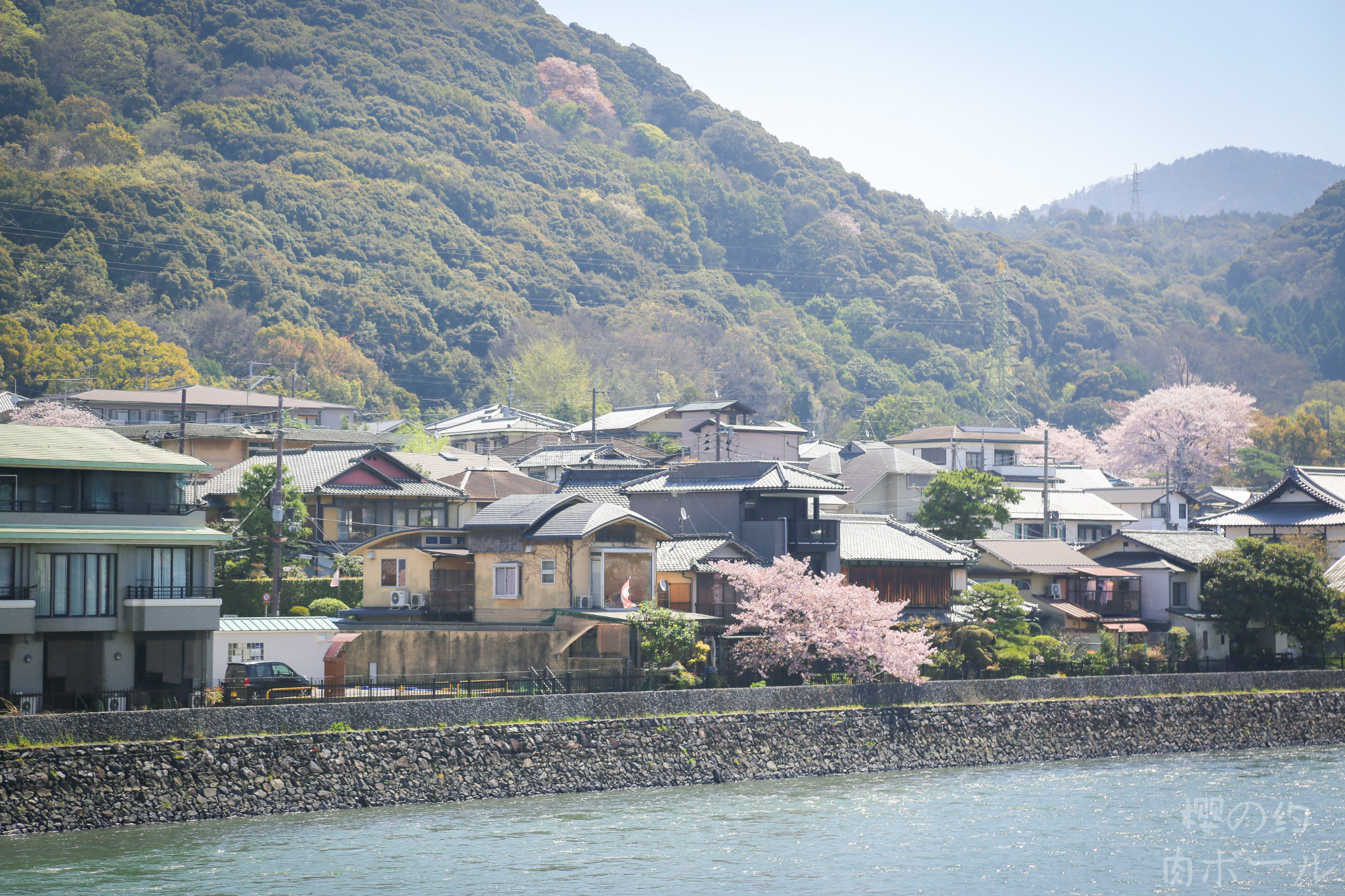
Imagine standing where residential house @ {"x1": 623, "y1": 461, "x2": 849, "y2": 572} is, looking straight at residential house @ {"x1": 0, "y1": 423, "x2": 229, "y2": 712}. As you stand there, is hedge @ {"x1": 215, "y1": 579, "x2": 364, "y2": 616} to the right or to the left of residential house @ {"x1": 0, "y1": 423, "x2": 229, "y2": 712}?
right

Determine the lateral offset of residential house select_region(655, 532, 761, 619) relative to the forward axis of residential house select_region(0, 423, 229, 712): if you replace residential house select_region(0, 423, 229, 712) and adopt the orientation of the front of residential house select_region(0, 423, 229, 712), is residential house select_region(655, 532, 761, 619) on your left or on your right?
on your left

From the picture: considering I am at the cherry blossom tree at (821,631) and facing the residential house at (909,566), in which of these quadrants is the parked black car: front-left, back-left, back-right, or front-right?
back-left

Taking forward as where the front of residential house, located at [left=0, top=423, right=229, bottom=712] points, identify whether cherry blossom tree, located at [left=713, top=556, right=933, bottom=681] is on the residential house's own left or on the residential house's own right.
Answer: on the residential house's own left

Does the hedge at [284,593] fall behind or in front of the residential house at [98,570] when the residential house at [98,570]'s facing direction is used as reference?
behind

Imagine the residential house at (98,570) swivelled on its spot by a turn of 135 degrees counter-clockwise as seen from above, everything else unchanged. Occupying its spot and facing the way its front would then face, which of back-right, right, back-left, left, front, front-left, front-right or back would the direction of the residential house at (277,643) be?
front

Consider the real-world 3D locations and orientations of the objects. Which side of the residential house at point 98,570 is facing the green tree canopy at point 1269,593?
left

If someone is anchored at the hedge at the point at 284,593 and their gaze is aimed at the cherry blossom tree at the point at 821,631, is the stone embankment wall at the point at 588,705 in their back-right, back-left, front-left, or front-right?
front-right

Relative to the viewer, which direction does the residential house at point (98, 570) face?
toward the camera
